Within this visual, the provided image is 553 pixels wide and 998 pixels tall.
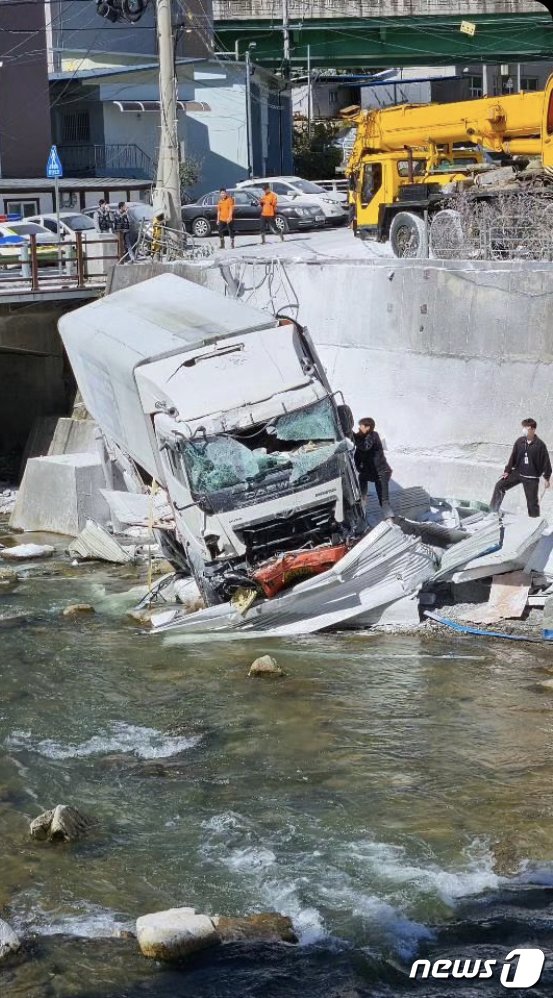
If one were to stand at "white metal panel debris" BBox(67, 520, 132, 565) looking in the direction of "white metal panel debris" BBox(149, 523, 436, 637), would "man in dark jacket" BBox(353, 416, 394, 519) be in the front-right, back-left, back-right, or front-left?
front-left

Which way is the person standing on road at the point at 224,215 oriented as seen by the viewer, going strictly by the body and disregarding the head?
toward the camera

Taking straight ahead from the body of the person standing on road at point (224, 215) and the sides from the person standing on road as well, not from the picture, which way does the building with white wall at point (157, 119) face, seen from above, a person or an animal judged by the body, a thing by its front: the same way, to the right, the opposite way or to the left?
the same way

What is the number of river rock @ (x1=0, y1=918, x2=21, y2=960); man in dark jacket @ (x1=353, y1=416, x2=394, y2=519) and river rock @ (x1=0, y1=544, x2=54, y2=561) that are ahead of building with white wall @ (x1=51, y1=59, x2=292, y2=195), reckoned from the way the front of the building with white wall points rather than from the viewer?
3

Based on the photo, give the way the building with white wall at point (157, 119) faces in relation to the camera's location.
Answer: facing the viewer

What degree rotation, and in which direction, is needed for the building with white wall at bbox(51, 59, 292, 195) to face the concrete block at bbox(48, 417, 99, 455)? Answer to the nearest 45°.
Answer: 0° — it already faces it

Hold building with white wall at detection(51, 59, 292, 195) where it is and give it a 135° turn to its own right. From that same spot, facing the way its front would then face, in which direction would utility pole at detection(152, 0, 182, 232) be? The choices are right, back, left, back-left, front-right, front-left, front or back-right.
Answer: back-left

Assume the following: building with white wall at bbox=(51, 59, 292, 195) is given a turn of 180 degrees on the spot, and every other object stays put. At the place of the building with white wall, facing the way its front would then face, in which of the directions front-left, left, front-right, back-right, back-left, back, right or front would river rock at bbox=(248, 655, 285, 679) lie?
back

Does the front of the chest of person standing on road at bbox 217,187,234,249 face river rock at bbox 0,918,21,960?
yes

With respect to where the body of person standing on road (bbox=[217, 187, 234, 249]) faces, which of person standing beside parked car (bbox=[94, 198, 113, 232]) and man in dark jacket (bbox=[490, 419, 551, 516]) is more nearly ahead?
the man in dark jacket
